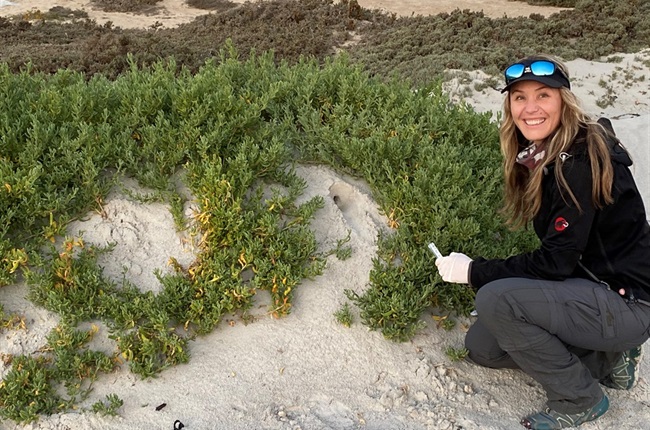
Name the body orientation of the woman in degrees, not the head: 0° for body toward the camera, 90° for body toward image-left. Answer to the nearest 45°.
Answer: approximately 90°
